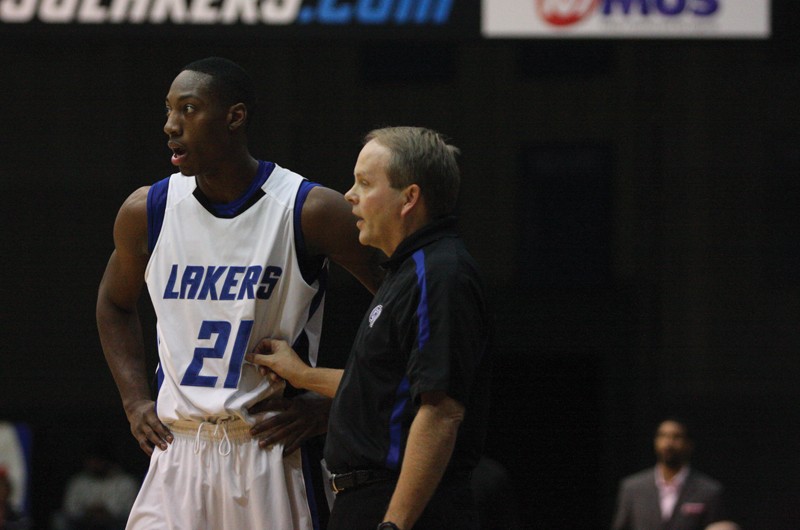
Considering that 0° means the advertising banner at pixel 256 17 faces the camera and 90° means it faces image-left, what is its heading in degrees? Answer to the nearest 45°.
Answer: approximately 0°

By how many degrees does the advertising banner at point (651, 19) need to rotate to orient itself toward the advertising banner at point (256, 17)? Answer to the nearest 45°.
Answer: approximately 90° to its right
